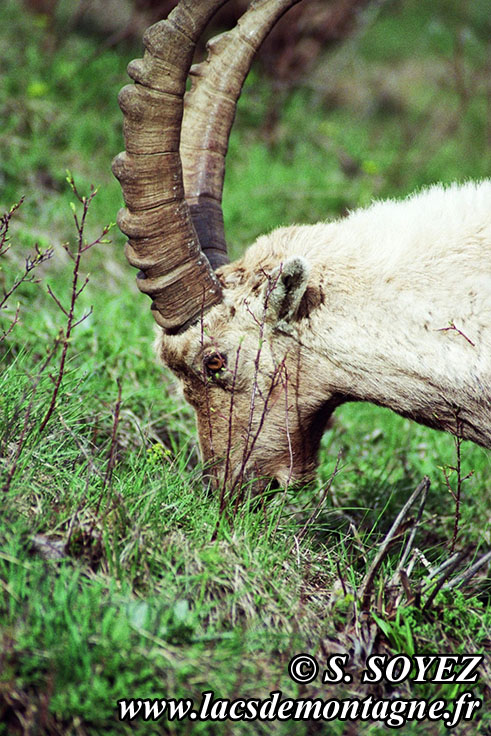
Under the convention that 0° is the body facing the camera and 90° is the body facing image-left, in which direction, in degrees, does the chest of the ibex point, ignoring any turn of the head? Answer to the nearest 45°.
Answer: approximately 90°
